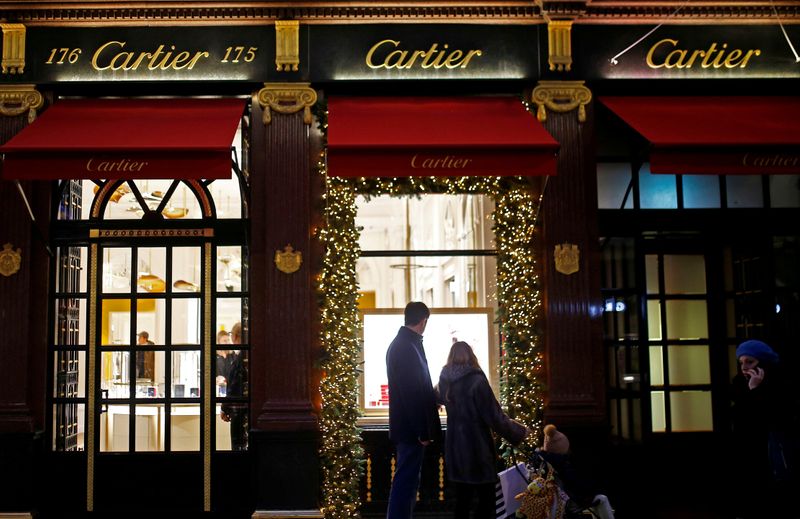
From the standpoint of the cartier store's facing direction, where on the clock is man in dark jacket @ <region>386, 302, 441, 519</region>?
The man in dark jacket is roughly at 11 o'clock from the cartier store.

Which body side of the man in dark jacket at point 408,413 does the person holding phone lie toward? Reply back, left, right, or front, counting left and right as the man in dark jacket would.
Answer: right

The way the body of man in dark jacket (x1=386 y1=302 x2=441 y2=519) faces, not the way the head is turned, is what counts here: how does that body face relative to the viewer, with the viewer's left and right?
facing away from the viewer and to the right of the viewer

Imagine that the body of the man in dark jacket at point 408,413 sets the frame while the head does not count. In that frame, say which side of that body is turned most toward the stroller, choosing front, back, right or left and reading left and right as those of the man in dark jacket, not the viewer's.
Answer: right

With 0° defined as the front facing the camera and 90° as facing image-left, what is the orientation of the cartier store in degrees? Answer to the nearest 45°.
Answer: approximately 0°

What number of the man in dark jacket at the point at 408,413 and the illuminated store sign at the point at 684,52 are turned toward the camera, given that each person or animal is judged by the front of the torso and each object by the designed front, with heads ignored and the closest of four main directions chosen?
1

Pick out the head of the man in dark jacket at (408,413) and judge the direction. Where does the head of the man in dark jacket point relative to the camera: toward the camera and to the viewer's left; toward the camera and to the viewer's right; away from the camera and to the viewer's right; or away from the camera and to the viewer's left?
away from the camera and to the viewer's right

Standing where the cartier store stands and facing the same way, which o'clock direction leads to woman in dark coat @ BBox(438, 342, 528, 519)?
The woman in dark coat is roughly at 11 o'clock from the cartier store.
